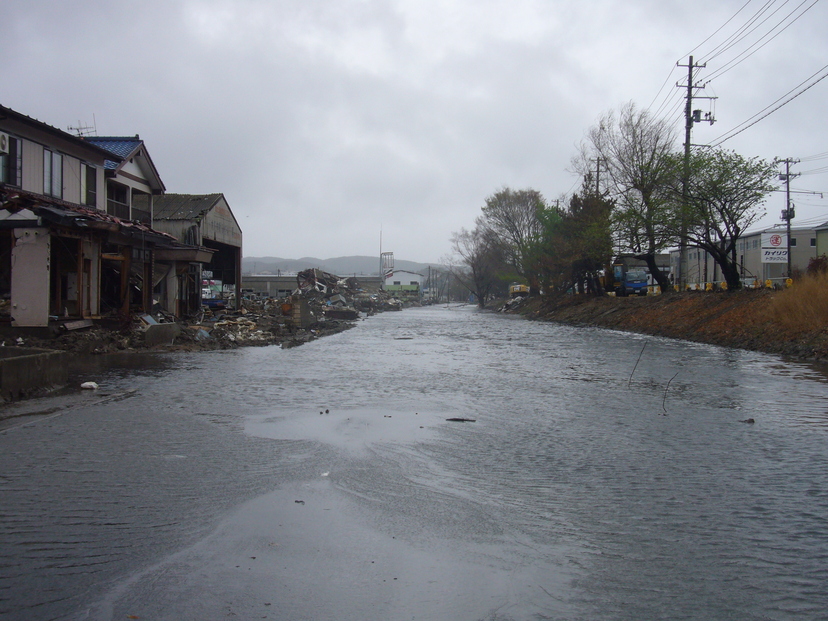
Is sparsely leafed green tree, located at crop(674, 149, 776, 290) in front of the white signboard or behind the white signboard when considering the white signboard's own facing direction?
in front

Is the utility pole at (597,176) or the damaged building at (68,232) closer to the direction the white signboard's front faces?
the damaged building

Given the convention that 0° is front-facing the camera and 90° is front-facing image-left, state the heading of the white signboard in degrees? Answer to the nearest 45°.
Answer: approximately 0°

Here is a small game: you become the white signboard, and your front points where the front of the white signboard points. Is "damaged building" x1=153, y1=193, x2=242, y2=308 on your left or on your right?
on your right

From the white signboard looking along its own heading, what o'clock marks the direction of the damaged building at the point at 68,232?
The damaged building is roughly at 1 o'clock from the white signboard.

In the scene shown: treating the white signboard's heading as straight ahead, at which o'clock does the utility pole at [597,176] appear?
The utility pole is roughly at 4 o'clock from the white signboard.

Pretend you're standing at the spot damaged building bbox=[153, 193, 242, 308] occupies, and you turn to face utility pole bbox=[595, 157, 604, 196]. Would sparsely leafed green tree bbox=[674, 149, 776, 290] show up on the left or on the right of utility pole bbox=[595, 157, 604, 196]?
right

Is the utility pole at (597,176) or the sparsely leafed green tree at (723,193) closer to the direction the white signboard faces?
the sparsely leafed green tree
